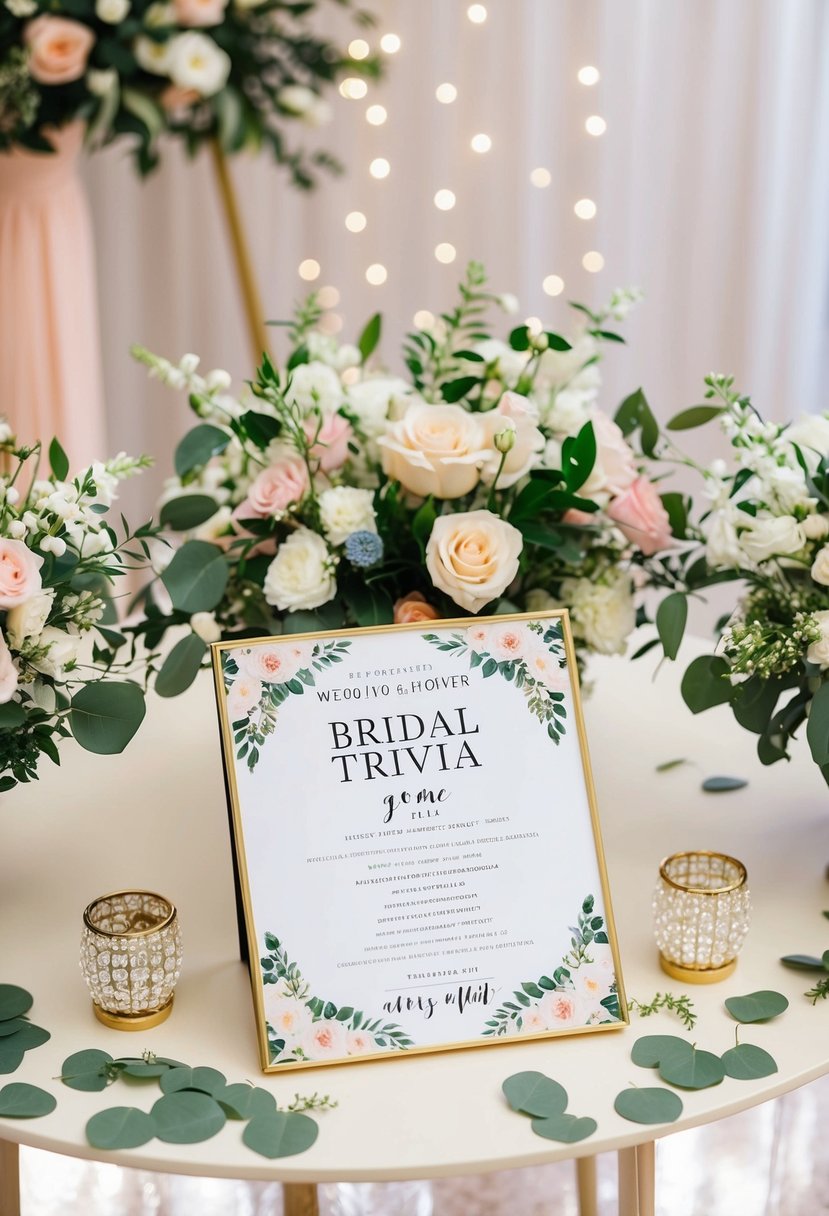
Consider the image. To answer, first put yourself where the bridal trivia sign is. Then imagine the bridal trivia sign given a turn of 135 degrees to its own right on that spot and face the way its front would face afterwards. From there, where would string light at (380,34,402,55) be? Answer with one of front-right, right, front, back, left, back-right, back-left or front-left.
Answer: front-right

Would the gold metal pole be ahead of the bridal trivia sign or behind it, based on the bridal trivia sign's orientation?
behind

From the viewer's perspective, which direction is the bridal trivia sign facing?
toward the camera

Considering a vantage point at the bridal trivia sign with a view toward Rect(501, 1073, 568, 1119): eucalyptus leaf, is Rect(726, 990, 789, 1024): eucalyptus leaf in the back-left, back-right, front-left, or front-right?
front-left
